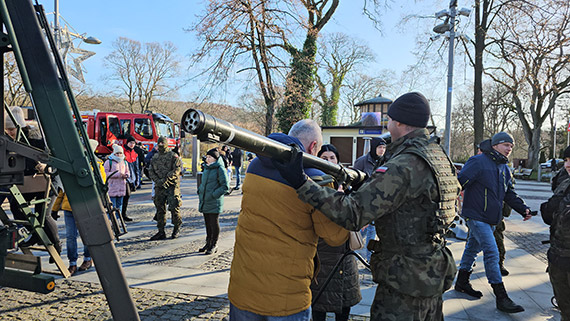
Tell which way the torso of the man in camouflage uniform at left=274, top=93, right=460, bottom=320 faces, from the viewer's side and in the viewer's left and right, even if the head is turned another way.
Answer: facing away from the viewer and to the left of the viewer

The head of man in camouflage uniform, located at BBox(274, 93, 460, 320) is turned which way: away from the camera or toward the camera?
away from the camera

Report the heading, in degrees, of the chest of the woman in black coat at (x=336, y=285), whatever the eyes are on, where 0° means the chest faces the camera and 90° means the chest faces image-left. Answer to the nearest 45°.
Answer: approximately 0°

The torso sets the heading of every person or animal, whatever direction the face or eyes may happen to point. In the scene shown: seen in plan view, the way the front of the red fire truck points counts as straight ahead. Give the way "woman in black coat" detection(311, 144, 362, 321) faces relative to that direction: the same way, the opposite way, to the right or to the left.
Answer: to the right

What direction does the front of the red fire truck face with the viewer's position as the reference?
facing the viewer and to the right of the viewer

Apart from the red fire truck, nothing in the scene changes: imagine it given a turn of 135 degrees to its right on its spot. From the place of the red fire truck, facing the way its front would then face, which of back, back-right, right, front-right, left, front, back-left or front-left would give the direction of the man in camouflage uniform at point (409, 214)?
left

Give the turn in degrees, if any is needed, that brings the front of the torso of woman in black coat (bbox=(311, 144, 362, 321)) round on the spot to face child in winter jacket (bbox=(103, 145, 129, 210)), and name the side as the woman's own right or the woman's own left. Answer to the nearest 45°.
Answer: approximately 135° to the woman's own right

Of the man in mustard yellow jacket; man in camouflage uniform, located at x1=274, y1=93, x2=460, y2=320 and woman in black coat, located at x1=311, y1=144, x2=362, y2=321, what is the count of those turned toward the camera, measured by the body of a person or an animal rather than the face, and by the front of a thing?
1

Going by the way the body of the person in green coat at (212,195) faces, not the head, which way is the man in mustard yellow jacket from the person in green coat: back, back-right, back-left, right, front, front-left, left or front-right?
front-left

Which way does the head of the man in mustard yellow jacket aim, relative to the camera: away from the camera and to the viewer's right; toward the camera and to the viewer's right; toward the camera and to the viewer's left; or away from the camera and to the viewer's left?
away from the camera and to the viewer's right

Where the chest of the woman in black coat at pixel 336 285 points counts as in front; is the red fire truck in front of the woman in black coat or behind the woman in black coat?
behind

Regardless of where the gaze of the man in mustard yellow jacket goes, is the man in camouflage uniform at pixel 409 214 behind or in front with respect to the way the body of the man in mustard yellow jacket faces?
in front

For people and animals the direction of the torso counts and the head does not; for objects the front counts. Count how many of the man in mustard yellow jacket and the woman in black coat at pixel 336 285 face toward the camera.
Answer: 1

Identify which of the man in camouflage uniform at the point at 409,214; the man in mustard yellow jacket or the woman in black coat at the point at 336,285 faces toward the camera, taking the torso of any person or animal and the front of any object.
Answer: the woman in black coat

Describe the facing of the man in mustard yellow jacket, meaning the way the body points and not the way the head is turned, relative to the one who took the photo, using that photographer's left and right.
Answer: facing away from the viewer and to the right of the viewer
